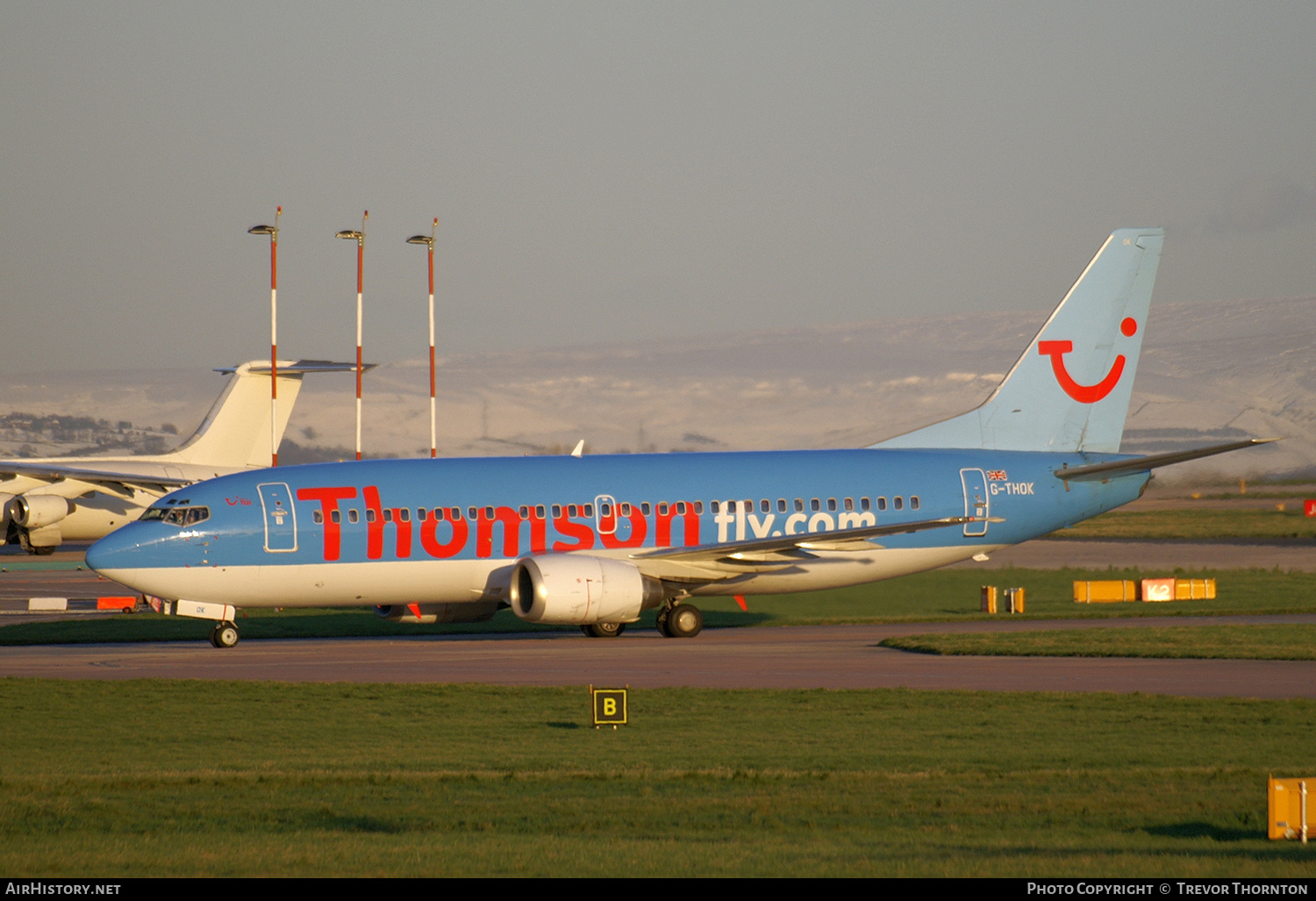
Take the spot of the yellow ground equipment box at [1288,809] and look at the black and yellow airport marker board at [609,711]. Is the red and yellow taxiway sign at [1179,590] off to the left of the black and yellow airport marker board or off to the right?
right

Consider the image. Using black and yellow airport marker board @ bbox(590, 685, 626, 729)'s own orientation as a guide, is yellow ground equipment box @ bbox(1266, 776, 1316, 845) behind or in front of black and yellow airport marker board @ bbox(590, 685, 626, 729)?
in front

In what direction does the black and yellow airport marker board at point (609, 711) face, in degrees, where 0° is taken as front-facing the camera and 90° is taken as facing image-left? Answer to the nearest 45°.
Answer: approximately 0°

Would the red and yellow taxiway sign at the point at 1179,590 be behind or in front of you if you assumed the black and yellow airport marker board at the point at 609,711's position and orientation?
behind

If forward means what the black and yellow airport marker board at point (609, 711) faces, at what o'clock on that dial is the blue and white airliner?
The blue and white airliner is roughly at 6 o'clock from the black and yellow airport marker board.
